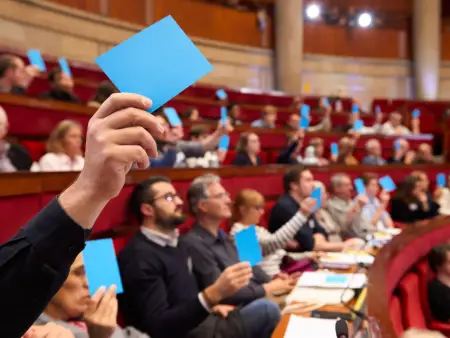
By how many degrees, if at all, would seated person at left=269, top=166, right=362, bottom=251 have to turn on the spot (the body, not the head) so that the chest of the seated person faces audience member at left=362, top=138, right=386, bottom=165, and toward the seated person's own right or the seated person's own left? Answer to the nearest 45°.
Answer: approximately 90° to the seated person's own left

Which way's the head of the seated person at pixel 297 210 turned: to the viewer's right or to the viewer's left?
to the viewer's right

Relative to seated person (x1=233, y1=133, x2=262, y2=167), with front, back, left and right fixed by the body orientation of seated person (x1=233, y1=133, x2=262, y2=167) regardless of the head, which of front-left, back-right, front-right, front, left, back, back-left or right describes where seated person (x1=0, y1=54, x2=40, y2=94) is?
right

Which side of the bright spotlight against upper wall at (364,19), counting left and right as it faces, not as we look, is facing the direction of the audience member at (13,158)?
front

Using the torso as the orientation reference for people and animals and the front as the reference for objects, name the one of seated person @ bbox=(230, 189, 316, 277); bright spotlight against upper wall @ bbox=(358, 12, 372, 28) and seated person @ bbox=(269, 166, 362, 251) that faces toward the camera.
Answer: the bright spotlight against upper wall

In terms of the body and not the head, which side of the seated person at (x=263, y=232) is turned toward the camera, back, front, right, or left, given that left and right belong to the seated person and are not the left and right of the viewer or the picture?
right

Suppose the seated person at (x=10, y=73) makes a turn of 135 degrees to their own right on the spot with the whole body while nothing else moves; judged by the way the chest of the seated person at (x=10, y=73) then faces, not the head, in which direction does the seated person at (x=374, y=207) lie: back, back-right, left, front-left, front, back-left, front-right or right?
back-left

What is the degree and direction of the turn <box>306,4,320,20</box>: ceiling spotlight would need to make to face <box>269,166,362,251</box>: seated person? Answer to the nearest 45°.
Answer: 0° — it already faces them

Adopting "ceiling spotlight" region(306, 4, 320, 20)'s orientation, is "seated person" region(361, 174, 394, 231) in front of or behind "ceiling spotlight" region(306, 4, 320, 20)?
in front

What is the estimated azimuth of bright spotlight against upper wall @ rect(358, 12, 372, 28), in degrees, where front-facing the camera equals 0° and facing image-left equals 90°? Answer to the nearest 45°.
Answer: approximately 0°
